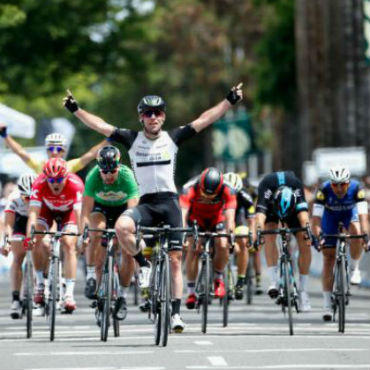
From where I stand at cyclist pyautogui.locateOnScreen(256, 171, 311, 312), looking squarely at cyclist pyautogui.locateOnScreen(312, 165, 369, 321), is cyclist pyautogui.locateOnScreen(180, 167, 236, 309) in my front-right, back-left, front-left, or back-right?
back-left

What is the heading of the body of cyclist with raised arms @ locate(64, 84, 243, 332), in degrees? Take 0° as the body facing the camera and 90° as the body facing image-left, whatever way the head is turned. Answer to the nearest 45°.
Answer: approximately 0°

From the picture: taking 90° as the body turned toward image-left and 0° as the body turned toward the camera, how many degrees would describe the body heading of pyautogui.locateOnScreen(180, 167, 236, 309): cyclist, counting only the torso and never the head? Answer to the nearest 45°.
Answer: approximately 0°

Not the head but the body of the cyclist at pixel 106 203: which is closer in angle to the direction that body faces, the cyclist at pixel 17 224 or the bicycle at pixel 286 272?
the bicycle
